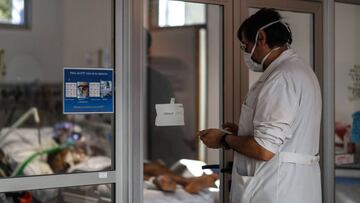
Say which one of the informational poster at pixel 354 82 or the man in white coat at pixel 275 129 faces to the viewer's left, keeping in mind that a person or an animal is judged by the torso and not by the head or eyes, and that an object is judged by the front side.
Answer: the man in white coat

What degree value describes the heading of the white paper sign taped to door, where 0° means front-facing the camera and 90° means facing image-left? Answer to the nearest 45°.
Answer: approximately 0°

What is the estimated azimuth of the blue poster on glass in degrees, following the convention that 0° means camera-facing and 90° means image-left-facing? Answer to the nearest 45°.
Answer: approximately 0°

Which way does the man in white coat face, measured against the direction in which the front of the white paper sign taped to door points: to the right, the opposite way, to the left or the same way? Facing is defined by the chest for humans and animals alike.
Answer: to the right

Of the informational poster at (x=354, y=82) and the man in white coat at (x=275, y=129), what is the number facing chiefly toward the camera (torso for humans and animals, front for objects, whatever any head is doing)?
1

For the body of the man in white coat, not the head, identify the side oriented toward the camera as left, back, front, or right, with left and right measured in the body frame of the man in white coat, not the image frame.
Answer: left

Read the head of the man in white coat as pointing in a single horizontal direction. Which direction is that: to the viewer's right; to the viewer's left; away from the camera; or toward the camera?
to the viewer's left

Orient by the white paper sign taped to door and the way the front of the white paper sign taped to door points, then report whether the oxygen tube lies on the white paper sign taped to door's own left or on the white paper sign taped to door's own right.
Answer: on the white paper sign taped to door's own right

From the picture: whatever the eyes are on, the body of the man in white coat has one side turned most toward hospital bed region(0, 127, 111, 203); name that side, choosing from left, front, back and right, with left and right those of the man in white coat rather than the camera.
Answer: front

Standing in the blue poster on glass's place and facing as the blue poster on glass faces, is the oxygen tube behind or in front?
behind

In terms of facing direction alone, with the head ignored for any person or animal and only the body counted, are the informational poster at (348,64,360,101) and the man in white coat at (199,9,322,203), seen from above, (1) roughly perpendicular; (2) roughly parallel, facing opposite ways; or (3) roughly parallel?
roughly perpendicular
